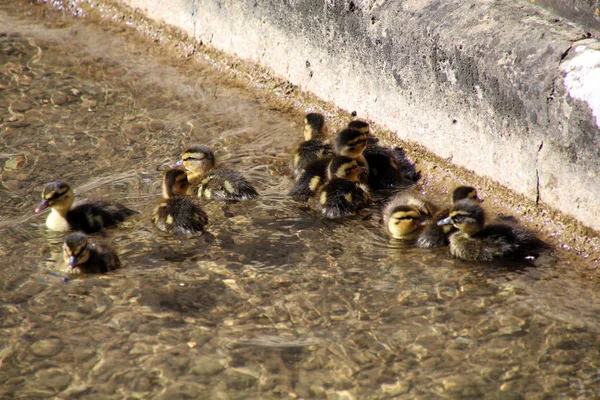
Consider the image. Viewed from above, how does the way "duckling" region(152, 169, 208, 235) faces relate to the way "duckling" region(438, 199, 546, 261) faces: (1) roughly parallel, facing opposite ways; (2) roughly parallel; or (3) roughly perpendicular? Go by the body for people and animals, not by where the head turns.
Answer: roughly perpendicular

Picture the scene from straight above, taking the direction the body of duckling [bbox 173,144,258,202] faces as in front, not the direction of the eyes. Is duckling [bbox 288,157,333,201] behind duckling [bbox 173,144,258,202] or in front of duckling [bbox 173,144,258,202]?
behind

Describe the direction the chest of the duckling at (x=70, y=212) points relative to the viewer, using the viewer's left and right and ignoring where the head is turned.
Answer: facing to the left of the viewer

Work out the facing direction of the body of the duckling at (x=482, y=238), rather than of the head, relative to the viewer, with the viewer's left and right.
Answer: facing to the left of the viewer

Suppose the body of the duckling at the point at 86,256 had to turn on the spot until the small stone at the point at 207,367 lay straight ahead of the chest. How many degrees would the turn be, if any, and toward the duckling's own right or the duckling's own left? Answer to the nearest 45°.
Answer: approximately 90° to the duckling's own left

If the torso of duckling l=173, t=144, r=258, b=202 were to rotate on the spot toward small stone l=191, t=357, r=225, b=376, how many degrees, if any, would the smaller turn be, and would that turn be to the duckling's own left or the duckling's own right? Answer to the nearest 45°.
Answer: approximately 90° to the duckling's own left

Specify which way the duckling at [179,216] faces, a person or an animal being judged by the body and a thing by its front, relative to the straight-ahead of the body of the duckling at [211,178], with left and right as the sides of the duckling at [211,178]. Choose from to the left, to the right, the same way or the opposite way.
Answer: to the right

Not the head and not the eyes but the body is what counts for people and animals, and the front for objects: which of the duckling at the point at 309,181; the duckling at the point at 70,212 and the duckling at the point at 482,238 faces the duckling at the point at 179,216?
the duckling at the point at 482,238

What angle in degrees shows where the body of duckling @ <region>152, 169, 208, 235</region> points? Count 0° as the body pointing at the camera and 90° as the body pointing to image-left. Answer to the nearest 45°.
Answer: approximately 180°

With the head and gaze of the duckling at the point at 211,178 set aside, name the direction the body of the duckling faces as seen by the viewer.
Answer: to the viewer's left

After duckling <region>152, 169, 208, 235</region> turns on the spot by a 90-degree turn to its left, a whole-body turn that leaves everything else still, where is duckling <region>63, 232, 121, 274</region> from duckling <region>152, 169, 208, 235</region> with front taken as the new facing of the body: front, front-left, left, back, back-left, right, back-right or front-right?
front-left
